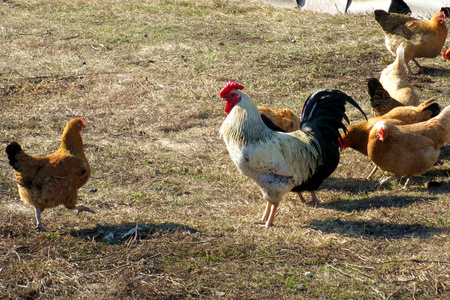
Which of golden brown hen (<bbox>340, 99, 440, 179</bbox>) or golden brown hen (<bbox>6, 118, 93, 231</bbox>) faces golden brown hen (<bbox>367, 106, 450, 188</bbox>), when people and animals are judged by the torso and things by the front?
golden brown hen (<bbox>6, 118, 93, 231</bbox>)

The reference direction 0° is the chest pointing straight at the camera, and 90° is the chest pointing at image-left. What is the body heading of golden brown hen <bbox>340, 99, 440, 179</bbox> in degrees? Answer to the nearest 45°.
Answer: approximately 90°

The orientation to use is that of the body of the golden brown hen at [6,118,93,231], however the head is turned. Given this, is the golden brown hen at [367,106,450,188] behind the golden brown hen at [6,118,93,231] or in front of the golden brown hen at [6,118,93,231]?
in front

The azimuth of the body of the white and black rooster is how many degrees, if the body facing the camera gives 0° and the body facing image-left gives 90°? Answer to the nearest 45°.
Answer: approximately 90°

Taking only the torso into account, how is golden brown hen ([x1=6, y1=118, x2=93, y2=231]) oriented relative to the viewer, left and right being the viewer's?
facing to the right of the viewer

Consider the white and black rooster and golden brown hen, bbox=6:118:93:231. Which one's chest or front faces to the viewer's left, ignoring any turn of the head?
the white and black rooster

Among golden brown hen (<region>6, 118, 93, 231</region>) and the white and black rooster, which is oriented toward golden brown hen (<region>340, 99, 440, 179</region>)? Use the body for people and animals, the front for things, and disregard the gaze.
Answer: golden brown hen (<region>6, 118, 93, 231</region>)

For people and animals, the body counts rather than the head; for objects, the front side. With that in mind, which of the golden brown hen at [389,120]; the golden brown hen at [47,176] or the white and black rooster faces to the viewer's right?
the golden brown hen at [47,176]

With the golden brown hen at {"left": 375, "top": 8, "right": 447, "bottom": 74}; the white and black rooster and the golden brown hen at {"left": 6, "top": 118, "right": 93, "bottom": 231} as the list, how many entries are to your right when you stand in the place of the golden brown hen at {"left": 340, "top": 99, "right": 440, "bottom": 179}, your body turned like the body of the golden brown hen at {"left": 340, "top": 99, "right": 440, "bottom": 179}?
1

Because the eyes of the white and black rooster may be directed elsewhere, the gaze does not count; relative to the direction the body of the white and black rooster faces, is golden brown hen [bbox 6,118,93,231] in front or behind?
in front

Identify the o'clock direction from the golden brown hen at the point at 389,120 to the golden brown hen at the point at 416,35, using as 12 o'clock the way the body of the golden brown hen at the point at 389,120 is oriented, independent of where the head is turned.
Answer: the golden brown hen at the point at 416,35 is roughly at 3 o'clock from the golden brown hen at the point at 389,120.

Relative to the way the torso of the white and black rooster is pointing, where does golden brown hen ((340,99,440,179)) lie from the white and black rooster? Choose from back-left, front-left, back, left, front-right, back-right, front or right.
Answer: back-right
